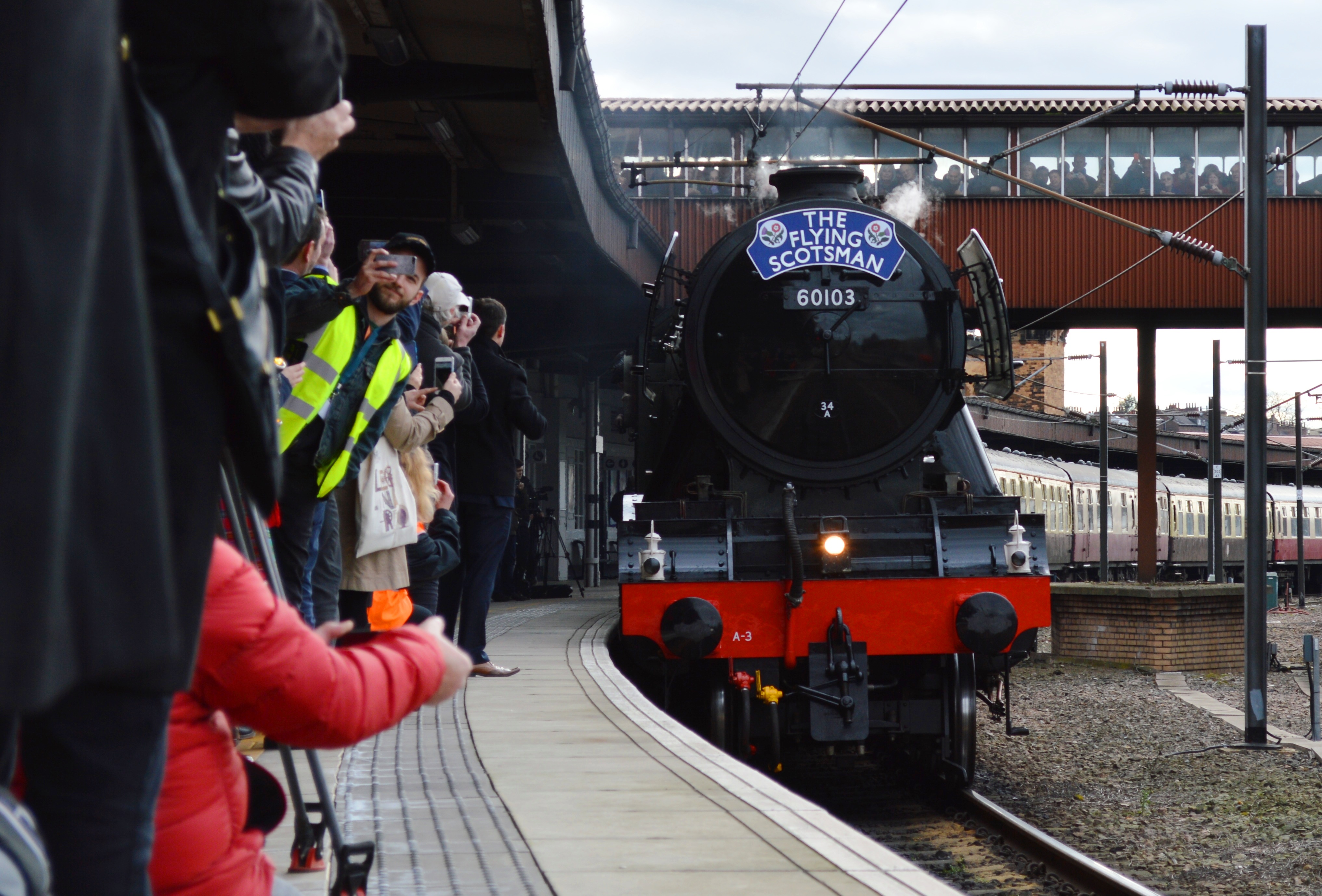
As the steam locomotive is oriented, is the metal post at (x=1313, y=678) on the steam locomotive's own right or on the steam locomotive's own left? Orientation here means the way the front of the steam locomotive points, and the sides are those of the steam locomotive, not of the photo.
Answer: on the steam locomotive's own left

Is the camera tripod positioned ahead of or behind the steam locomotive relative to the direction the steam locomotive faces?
behind

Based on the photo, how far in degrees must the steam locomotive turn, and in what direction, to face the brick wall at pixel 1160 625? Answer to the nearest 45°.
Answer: approximately 135° to its left

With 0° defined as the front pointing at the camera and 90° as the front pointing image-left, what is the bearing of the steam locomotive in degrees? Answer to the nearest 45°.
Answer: approximately 0°

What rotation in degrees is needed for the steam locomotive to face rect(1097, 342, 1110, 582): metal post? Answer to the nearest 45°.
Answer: approximately 180°

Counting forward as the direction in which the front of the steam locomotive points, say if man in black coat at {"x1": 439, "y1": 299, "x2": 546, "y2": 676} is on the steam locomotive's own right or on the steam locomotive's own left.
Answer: on the steam locomotive's own right

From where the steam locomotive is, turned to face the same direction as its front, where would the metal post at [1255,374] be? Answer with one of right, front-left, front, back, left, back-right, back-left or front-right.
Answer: back-left

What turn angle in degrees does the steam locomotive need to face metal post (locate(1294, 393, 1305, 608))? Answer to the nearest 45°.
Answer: approximately 135° to its left

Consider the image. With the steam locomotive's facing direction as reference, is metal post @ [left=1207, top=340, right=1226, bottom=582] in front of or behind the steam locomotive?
behind
